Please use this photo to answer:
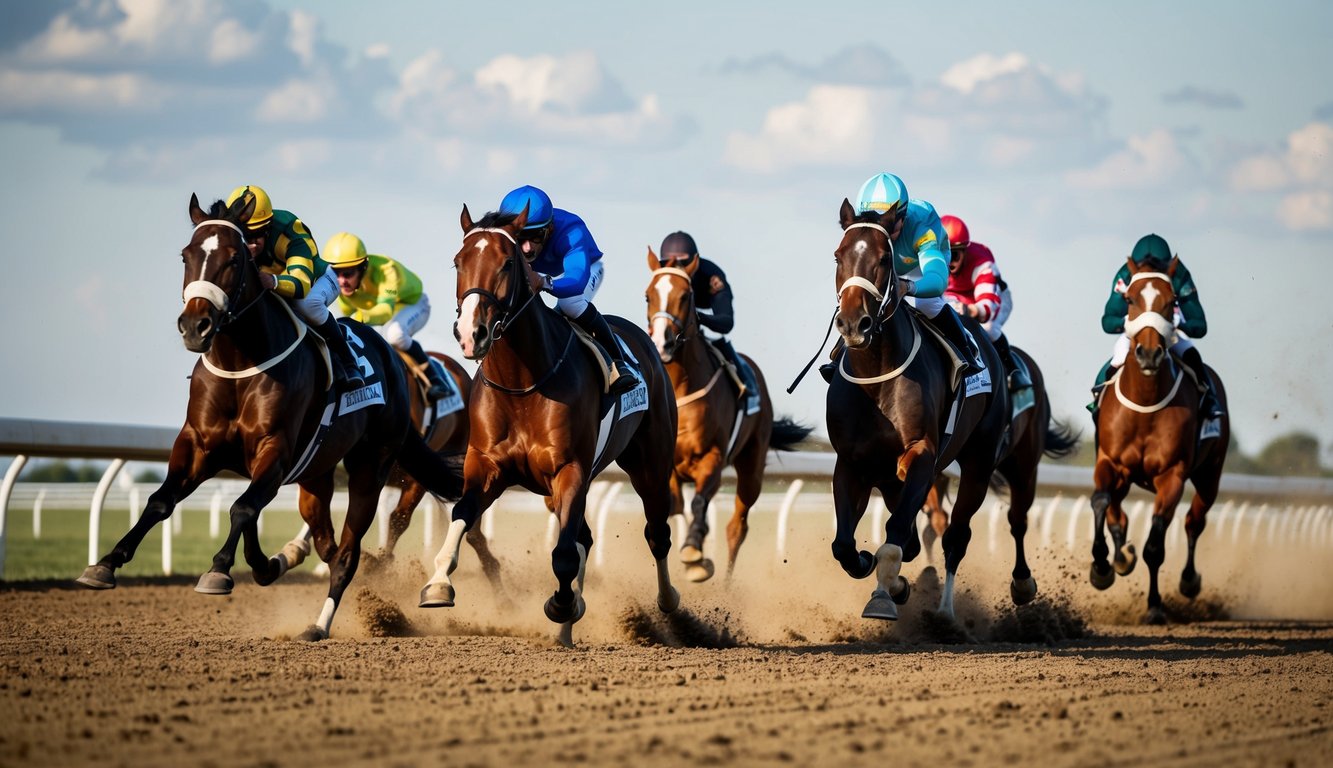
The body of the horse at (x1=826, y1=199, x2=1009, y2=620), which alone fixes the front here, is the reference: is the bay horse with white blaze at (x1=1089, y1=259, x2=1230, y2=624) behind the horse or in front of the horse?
behind

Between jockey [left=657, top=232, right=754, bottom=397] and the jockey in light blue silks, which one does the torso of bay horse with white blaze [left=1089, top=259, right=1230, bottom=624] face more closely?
the jockey in light blue silks

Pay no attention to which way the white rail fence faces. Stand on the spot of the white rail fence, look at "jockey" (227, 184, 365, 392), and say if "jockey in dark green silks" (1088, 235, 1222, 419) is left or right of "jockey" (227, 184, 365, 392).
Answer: left
